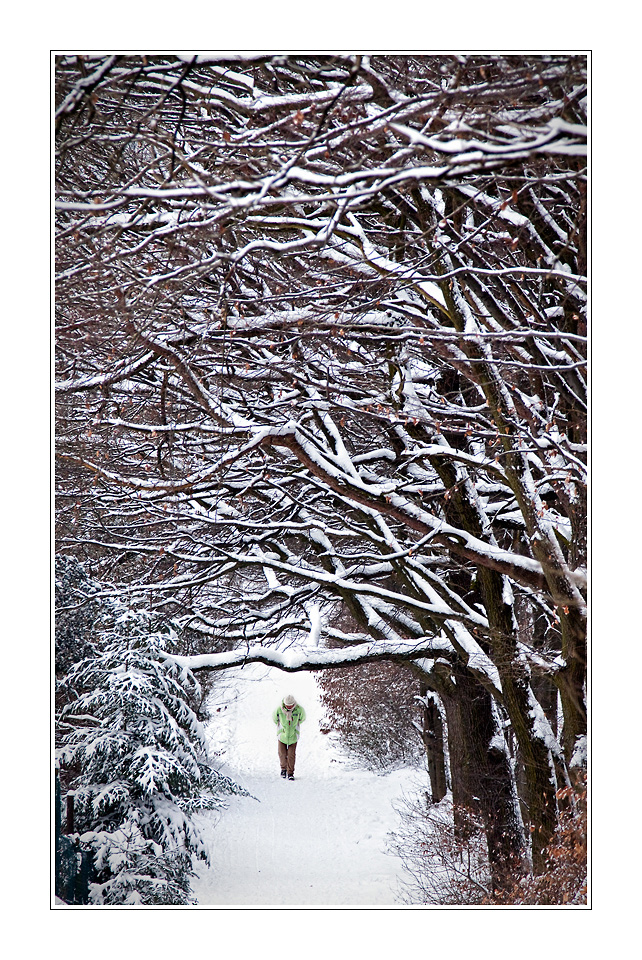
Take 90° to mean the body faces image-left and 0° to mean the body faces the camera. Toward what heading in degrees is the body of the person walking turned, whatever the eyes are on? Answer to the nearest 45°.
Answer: approximately 0°
